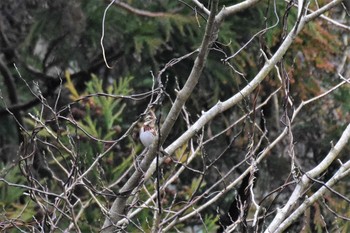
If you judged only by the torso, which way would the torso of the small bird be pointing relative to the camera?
toward the camera
